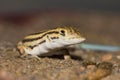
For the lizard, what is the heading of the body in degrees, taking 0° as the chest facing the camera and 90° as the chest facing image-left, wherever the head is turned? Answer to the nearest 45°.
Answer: approximately 270°
